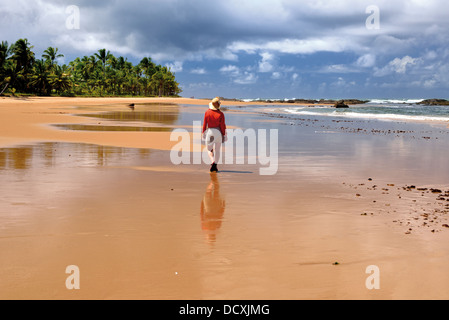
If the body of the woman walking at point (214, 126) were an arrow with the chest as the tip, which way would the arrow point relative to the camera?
away from the camera
